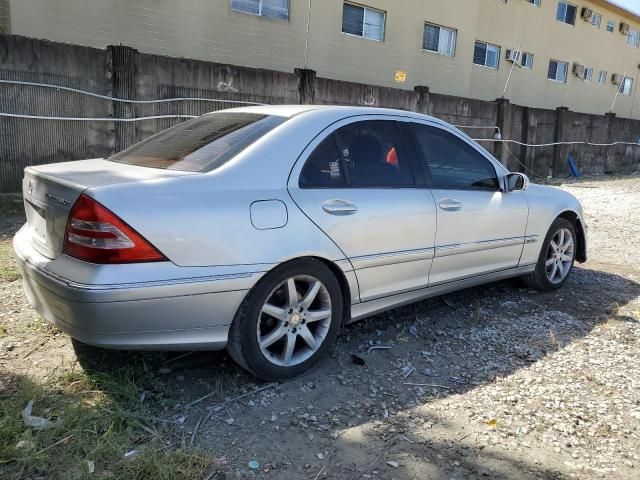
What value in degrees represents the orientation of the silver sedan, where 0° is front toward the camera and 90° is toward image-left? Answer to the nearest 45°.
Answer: approximately 225°

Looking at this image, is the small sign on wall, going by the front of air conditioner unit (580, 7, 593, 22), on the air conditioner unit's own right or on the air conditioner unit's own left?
on the air conditioner unit's own right

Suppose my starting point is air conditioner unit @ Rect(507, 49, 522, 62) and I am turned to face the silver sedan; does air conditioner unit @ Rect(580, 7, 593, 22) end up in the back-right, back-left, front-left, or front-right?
back-left

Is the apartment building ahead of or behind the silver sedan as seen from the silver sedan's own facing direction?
ahead

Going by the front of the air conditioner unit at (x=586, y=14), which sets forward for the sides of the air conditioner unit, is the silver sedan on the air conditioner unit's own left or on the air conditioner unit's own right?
on the air conditioner unit's own right

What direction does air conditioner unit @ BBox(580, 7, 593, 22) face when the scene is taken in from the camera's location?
facing the viewer and to the right of the viewer

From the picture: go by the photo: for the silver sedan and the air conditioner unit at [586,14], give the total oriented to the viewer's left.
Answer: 0

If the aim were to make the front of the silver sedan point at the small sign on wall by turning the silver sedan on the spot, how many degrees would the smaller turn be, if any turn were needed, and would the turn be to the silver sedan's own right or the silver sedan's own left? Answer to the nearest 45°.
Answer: approximately 45° to the silver sedan's own left

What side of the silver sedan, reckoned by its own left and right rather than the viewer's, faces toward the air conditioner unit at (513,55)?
front
